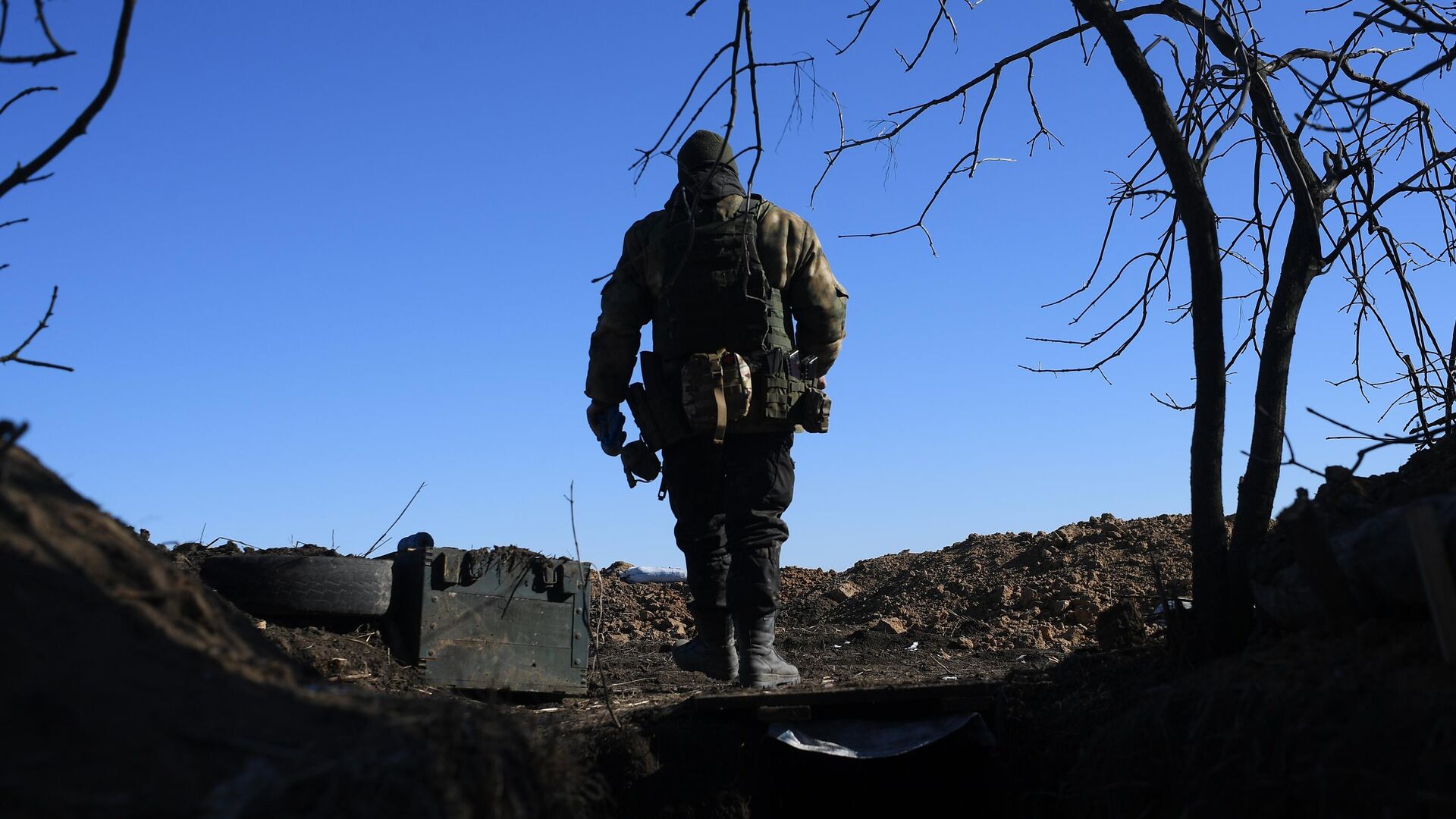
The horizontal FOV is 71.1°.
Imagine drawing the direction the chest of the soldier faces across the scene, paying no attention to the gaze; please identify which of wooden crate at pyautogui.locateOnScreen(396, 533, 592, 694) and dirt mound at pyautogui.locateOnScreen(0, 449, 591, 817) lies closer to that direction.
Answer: the wooden crate

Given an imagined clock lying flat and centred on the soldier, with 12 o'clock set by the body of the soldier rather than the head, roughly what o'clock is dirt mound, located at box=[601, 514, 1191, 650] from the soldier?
The dirt mound is roughly at 1 o'clock from the soldier.

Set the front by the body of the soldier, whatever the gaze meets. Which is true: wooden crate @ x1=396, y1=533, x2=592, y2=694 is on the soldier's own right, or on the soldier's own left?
on the soldier's own left

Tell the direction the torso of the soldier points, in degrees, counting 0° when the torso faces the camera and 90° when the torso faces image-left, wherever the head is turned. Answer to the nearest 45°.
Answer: approximately 180°

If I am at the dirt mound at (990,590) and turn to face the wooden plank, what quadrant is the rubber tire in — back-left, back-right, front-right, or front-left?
front-right

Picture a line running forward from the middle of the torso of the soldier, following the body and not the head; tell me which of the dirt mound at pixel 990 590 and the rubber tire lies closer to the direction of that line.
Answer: the dirt mound

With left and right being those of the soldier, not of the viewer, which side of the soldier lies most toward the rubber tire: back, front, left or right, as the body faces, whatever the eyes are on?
left
